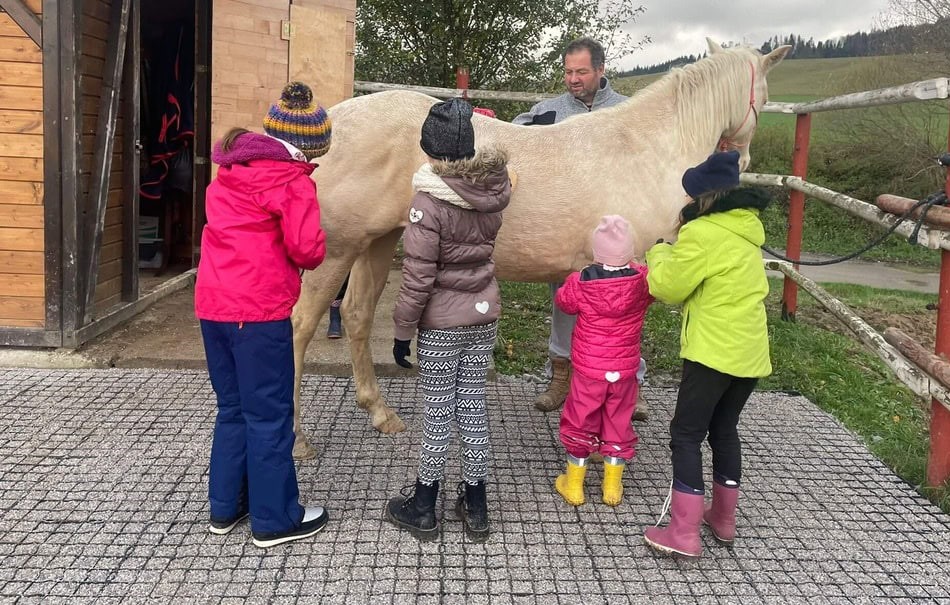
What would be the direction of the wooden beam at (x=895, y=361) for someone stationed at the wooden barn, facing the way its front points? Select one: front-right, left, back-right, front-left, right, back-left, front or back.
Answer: front

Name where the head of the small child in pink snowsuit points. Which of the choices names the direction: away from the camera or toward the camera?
away from the camera

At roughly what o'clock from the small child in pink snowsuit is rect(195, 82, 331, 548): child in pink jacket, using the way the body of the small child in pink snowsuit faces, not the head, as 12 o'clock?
The child in pink jacket is roughly at 8 o'clock from the small child in pink snowsuit.

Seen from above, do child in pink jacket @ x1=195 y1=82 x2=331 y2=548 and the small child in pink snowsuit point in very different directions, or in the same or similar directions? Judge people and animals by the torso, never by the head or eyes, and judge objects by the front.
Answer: same or similar directions

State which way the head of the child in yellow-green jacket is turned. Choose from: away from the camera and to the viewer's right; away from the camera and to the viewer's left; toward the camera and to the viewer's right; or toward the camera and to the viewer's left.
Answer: away from the camera and to the viewer's left

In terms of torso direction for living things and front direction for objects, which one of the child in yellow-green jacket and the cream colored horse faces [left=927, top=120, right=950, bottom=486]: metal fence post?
the cream colored horse

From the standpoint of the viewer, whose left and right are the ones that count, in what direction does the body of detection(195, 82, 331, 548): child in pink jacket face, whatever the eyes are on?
facing away from the viewer and to the right of the viewer

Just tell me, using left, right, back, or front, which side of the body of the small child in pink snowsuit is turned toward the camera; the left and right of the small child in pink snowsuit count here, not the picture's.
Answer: back

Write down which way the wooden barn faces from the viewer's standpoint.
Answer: facing the viewer and to the right of the viewer

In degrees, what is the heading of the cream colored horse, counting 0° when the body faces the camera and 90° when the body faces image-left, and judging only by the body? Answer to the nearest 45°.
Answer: approximately 270°

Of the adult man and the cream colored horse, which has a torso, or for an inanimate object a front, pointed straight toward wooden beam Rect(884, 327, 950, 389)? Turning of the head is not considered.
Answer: the cream colored horse

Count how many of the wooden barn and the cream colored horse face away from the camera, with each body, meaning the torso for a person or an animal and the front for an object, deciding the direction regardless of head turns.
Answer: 0

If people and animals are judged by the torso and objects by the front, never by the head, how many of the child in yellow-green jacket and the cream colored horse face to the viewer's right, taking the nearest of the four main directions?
1

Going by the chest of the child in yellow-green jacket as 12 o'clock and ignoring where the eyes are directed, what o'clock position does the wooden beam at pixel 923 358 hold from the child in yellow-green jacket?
The wooden beam is roughly at 3 o'clock from the child in yellow-green jacket.

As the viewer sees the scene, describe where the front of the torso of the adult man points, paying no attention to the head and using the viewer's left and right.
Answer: facing the viewer and to the left of the viewer

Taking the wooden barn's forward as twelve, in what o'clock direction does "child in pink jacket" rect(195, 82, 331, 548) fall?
The child in pink jacket is roughly at 1 o'clock from the wooden barn.

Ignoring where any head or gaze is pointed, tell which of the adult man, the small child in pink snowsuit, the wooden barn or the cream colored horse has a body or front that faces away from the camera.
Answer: the small child in pink snowsuit

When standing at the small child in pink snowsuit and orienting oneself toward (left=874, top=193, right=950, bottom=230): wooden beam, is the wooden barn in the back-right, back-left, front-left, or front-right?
back-left

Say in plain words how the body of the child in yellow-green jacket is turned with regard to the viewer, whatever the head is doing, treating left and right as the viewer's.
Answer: facing away from the viewer and to the left of the viewer
